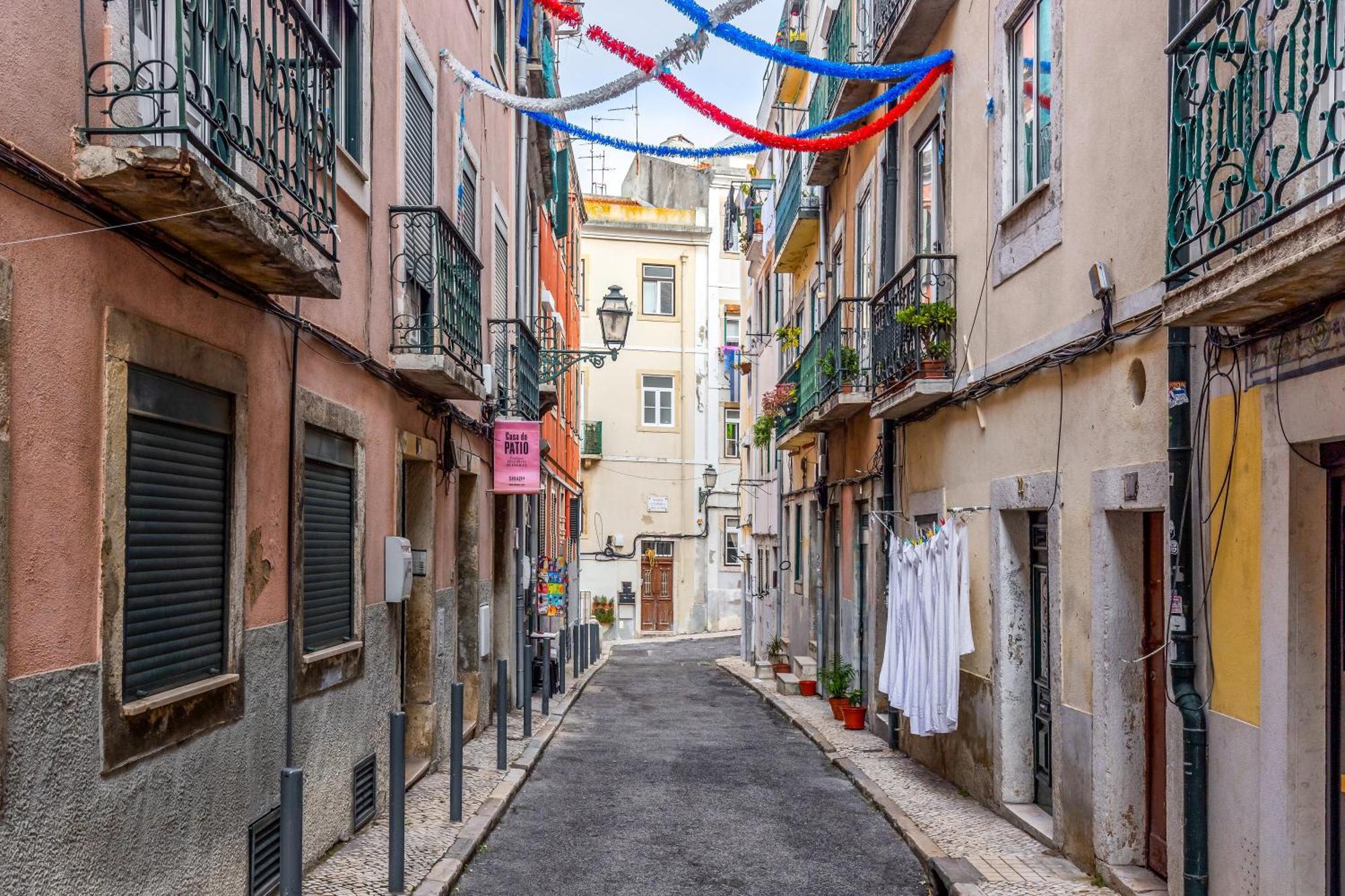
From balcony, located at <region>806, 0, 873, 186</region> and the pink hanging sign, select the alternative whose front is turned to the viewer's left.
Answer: the balcony

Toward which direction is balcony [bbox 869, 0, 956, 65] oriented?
to the viewer's left

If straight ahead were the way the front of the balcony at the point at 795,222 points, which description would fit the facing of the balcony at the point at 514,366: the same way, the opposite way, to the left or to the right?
the opposite way

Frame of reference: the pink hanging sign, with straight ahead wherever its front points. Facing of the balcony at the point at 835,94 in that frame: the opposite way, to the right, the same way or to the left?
to the right

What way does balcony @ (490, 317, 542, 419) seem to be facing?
to the viewer's right

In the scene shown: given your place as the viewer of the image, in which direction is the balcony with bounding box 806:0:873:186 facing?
facing to the left of the viewer

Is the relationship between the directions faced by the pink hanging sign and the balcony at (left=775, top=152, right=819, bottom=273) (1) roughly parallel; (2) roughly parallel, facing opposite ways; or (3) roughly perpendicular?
roughly perpendicular

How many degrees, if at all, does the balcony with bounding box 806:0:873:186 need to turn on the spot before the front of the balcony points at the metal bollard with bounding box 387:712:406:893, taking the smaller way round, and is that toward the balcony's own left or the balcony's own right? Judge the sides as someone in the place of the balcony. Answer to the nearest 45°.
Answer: approximately 90° to the balcony's own left

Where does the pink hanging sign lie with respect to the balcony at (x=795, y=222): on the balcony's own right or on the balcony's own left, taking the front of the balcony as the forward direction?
on the balcony's own left

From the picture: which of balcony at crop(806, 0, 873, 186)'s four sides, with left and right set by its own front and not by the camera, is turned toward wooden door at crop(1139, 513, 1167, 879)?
left

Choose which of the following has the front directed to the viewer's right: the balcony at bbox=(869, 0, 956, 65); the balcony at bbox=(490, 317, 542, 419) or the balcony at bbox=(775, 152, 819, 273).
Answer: the balcony at bbox=(490, 317, 542, 419)

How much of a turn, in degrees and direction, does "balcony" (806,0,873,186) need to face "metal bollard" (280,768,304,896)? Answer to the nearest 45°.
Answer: approximately 90° to its left

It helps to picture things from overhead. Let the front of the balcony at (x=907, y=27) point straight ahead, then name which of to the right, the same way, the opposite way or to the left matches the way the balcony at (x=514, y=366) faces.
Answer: the opposite way

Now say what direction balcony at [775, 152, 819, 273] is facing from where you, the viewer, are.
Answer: facing to the left of the viewer

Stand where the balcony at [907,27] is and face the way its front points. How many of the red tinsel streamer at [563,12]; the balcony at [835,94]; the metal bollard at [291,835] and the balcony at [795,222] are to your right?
2

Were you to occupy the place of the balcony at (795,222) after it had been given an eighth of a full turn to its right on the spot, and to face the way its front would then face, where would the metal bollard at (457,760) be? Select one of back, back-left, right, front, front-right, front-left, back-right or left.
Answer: back-left

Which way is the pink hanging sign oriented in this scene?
toward the camera

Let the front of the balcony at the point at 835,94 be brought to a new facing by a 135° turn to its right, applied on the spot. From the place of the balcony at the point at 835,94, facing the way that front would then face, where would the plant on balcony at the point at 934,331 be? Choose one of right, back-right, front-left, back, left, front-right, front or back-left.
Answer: back-right
